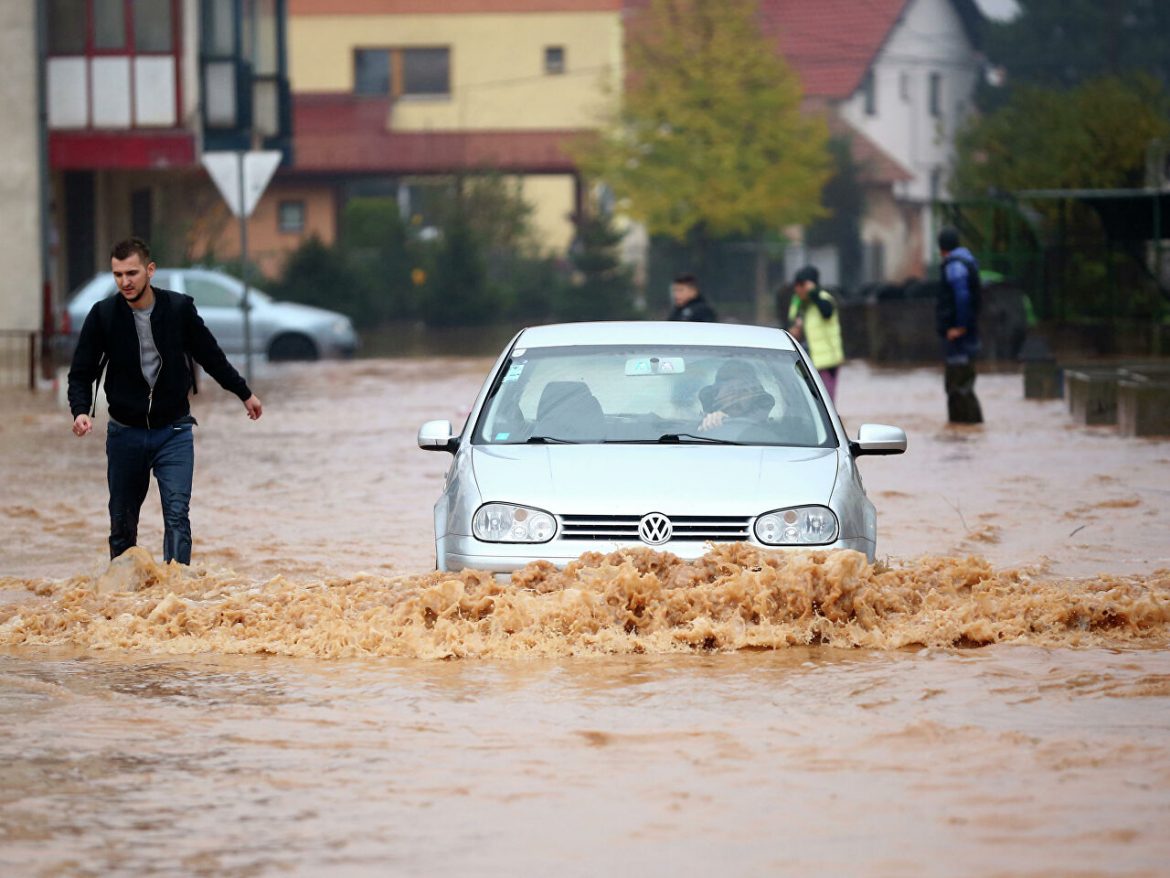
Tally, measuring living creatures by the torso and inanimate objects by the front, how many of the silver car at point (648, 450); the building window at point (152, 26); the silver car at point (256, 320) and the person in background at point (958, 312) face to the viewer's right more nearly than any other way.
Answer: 1

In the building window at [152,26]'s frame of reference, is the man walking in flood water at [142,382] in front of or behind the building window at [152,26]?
in front

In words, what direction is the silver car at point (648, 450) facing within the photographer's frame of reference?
facing the viewer

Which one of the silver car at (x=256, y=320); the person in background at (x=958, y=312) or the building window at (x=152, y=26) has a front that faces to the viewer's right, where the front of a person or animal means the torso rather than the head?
the silver car

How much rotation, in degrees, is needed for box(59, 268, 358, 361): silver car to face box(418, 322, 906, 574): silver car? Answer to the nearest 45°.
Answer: approximately 90° to its right

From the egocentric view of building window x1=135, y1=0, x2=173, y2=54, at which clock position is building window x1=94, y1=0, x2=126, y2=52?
building window x1=94, y1=0, x2=126, y2=52 is roughly at 2 o'clock from building window x1=135, y1=0, x2=173, y2=54.

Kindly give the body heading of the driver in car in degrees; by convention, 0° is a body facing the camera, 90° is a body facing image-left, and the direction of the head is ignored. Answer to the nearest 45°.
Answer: approximately 0°

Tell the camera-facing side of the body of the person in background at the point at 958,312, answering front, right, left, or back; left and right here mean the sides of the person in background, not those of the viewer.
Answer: left

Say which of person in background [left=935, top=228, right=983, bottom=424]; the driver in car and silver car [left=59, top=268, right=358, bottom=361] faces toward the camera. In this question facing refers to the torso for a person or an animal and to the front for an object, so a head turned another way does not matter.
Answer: the driver in car

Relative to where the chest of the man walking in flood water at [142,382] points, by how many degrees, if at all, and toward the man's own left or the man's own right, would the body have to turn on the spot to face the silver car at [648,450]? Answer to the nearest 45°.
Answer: approximately 45° to the man's own left

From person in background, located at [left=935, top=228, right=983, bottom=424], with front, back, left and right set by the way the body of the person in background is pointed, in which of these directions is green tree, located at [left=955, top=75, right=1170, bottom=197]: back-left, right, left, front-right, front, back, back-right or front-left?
right

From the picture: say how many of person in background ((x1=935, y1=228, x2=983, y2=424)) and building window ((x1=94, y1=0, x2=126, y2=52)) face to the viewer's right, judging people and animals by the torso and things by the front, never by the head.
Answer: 0

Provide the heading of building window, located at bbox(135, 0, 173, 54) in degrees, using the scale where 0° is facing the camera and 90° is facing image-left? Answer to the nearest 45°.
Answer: approximately 0°

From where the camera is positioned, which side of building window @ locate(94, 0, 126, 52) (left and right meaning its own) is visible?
front

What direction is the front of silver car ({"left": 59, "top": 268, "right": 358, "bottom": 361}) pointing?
to the viewer's right

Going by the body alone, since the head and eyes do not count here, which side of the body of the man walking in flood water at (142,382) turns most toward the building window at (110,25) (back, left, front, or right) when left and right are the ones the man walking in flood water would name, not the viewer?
back

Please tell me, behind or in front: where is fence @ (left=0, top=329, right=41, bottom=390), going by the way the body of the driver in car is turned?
behind
